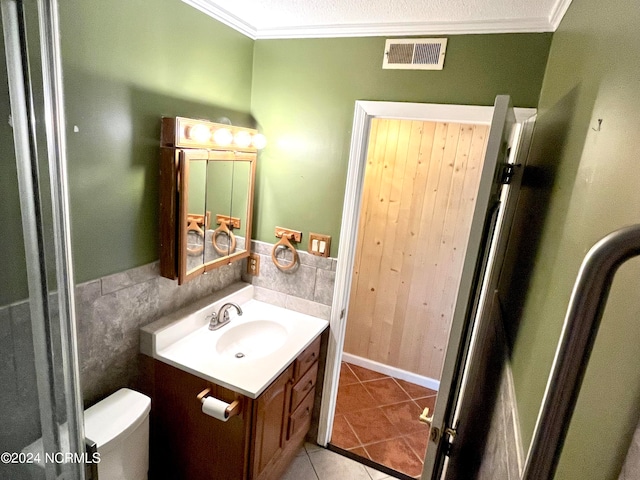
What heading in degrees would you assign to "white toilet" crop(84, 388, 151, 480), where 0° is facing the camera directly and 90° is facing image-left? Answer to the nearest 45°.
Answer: approximately 315°

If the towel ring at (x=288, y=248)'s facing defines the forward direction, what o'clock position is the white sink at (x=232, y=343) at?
The white sink is roughly at 1 o'clock from the towel ring.

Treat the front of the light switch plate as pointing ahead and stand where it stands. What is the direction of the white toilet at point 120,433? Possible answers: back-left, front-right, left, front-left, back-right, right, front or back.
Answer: front-right

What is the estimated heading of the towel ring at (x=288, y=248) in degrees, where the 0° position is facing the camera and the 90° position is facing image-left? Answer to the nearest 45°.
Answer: approximately 0°

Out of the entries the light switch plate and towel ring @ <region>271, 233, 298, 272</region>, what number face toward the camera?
2

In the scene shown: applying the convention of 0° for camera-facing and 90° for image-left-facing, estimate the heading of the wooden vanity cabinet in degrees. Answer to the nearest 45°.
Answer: approximately 315°
